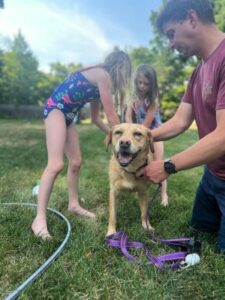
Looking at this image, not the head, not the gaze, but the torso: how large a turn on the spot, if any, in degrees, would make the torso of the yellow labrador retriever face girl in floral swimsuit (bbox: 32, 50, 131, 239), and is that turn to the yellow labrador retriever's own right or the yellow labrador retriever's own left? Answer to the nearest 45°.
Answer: approximately 135° to the yellow labrador retriever's own right

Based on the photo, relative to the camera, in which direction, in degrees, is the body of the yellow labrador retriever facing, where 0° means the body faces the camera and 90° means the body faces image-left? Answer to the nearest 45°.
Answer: approximately 0°

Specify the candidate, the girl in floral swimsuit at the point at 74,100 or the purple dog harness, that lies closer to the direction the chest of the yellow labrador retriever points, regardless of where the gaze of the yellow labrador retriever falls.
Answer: the purple dog harness

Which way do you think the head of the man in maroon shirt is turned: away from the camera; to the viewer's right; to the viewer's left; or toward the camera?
to the viewer's left

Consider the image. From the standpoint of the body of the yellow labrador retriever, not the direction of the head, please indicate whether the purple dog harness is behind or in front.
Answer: in front

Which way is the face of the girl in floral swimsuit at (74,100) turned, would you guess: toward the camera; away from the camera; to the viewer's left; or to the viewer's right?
to the viewer's right

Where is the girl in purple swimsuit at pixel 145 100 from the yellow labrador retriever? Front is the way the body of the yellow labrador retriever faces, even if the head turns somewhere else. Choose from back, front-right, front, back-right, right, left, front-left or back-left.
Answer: back

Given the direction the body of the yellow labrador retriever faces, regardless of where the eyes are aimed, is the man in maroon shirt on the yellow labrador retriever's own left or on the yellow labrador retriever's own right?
on the yellow labrador retriever's own left

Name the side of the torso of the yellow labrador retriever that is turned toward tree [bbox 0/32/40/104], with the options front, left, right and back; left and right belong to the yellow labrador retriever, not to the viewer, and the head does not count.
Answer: back
